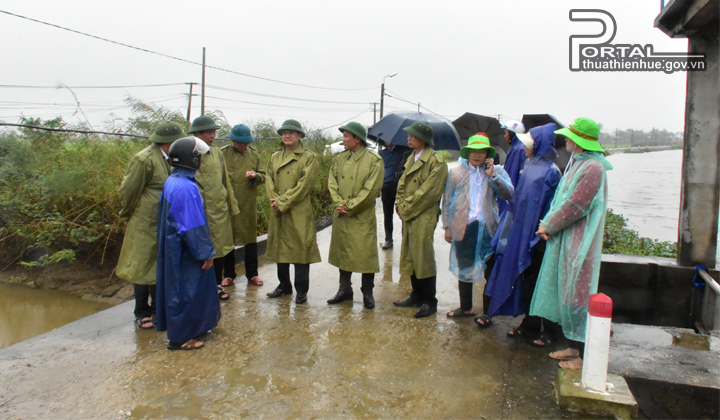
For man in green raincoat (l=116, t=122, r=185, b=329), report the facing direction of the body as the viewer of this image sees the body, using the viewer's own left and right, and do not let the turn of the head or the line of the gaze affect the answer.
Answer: facing to the right of the viewer

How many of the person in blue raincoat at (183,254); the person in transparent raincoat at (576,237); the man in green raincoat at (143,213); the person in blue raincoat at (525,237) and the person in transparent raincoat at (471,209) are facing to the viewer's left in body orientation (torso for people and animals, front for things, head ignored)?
2

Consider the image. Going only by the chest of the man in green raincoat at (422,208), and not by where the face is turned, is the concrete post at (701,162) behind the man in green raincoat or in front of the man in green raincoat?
behind

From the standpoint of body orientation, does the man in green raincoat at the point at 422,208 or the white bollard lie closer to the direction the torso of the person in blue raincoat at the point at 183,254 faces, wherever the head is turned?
the man in green raincoat

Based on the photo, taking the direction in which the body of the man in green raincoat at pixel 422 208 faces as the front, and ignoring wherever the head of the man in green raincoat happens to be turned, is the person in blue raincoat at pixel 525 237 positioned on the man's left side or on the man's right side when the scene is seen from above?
on the man's left side

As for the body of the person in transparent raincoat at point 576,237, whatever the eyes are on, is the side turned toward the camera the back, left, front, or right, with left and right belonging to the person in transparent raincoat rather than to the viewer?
left

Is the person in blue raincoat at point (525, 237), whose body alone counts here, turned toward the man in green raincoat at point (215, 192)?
yes

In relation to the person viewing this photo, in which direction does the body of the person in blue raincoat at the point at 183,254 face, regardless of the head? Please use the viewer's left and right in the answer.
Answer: facing to the right of the viewer

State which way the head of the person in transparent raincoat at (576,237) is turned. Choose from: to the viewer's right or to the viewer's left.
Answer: to the viewer's left

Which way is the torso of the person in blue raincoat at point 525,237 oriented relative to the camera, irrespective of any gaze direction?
to the viewer's left

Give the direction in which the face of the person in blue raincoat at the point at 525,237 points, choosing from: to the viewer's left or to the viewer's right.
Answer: to the viewer's left
